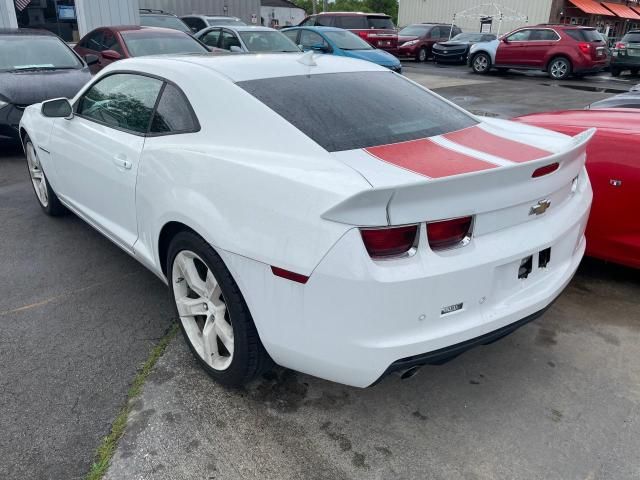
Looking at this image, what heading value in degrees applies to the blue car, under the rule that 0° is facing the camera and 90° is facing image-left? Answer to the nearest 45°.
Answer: approximately 315°

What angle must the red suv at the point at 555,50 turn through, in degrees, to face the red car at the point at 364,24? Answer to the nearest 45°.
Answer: approximately 45° to its left

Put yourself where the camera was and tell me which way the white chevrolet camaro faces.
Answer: facing away from the viewer and to the left of the viewer

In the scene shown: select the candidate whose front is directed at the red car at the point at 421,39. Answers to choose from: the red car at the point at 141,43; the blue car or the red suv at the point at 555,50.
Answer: the red suv

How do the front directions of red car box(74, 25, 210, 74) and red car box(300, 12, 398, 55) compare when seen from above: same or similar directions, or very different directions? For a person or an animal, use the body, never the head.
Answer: very different directions

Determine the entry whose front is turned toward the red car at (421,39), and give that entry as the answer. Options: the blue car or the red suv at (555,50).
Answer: the red suv

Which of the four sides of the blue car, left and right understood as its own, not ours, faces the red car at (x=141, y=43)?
right

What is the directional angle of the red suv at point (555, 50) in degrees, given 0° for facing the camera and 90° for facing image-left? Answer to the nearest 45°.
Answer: approximately 135°

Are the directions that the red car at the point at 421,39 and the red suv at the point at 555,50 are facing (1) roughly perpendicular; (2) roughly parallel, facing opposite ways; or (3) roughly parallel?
roughly perpendicular
